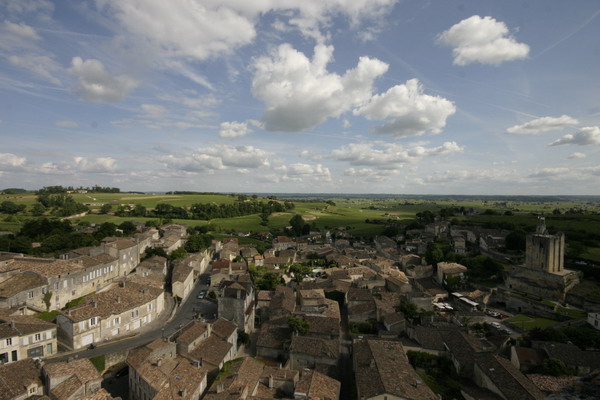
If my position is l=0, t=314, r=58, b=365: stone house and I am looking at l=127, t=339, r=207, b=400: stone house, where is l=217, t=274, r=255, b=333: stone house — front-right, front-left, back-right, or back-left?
front-left

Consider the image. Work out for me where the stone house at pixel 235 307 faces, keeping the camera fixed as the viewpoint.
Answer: facing the viewer and to the left of the viewer

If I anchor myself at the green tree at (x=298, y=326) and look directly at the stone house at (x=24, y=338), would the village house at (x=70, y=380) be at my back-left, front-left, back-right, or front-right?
front-left

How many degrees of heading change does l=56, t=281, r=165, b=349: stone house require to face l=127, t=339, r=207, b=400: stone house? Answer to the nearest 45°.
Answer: approximately 45° to its right

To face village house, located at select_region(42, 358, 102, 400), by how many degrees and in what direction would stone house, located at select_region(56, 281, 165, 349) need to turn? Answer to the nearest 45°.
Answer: approximately 45° to its right

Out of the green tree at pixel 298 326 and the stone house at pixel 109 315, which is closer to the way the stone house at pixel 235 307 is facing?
the stone house

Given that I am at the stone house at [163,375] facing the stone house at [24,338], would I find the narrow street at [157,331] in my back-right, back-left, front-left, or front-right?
front-right

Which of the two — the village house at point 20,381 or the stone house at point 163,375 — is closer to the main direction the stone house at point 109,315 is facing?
the stone house

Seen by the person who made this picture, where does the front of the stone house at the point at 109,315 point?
facing the viewer and to the right of the viewer

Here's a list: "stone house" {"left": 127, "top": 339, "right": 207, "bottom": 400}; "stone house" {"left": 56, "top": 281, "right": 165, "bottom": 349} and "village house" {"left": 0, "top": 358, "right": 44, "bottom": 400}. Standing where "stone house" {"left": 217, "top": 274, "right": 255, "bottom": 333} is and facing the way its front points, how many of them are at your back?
0

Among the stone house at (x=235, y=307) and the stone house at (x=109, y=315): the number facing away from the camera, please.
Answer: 0

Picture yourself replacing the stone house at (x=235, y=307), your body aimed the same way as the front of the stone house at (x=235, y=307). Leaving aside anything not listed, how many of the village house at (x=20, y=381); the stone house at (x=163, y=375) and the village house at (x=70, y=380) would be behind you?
0

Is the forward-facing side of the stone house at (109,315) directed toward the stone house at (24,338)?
no

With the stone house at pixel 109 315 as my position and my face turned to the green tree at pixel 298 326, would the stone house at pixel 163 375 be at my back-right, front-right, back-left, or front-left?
front-right

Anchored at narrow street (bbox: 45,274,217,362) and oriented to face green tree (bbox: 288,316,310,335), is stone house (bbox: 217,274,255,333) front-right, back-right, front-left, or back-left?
front-left

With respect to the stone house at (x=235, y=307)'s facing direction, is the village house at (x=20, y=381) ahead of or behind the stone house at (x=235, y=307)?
ahead
